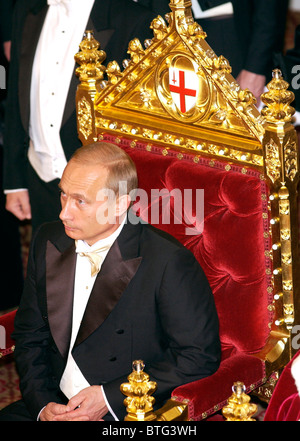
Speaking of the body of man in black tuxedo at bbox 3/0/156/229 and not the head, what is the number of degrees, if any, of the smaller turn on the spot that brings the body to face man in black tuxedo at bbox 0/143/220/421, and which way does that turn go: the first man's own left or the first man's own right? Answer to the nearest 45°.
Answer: approximately 45° to the first man's own left

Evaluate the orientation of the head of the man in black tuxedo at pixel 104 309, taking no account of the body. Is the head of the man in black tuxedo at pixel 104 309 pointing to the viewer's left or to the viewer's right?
to the viewer's left

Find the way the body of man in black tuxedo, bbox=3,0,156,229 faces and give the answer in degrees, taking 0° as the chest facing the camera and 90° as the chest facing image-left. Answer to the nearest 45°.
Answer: approximately 45°

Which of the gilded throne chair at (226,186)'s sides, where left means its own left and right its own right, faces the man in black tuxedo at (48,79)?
right

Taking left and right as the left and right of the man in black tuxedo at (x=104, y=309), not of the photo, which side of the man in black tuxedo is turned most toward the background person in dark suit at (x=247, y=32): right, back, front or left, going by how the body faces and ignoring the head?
back

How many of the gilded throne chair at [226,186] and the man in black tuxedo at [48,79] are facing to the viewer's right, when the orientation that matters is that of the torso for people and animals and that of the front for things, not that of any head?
0

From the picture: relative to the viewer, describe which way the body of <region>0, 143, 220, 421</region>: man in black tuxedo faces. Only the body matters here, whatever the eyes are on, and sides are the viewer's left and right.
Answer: facing the viewer and to the left of the viewer

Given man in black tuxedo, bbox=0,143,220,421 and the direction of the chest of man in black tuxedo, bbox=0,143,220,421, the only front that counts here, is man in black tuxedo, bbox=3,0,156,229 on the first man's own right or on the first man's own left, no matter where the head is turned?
on the first man's own right
